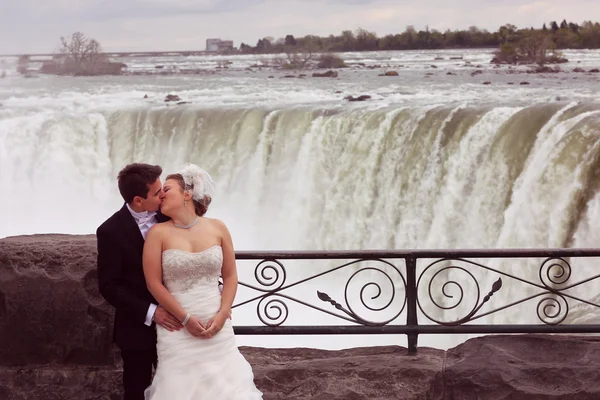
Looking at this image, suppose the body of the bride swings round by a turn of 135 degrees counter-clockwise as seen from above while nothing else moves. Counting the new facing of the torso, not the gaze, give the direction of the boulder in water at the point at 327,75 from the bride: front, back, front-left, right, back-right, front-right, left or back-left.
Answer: front-left

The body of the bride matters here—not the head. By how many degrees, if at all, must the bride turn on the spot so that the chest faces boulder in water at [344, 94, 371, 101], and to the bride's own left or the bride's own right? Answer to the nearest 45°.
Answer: approximately 180°

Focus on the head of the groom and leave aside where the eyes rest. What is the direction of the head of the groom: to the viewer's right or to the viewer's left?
to the viewer's right

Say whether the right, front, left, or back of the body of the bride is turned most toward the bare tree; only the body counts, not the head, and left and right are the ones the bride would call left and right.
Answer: back

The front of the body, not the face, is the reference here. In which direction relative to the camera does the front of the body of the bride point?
toward the camera

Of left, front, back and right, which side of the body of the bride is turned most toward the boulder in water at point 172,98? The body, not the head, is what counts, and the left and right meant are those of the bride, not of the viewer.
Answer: back

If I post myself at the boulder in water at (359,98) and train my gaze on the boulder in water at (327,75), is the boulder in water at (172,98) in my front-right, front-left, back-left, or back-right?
front-left
